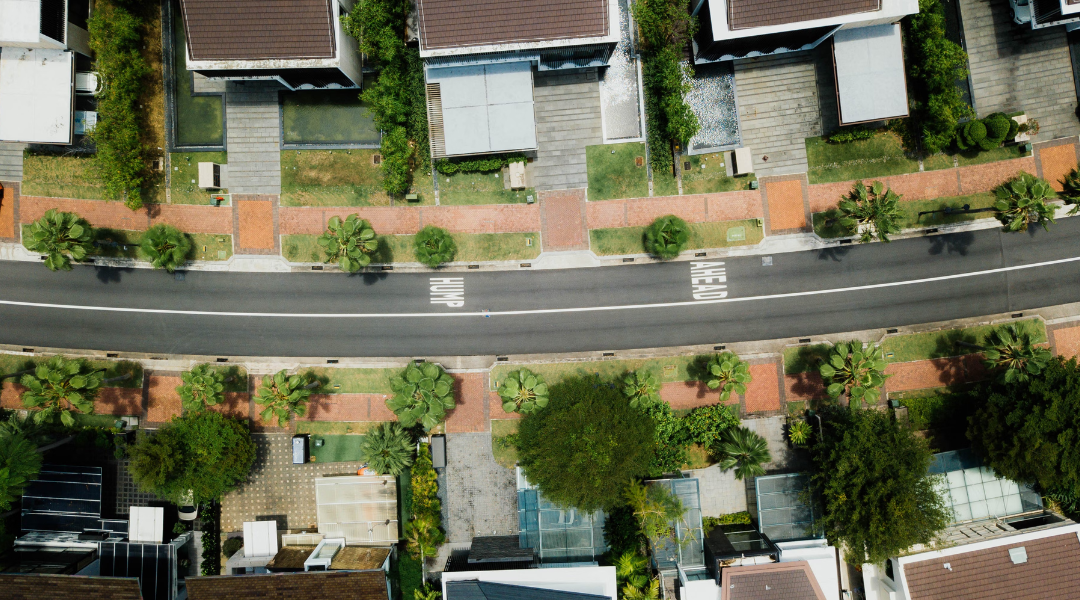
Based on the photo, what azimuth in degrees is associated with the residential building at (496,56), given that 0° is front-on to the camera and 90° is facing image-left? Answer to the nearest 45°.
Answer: approximately 0°

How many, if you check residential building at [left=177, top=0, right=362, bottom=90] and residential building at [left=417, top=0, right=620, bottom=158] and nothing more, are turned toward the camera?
2

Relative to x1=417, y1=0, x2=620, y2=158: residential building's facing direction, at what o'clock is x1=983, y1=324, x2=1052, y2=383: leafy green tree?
The leafy green tree is roughly at 9 o'clock from the residential building.

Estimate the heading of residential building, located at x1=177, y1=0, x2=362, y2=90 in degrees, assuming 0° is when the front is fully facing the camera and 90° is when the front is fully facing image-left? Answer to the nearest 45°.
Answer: approximately 0°

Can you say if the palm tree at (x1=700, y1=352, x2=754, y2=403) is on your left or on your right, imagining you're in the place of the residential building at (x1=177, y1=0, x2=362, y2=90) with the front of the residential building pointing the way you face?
on your left

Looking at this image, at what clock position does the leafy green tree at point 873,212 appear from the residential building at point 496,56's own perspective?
The leafy green tree is roughly at 9 o'clock from the residential building.

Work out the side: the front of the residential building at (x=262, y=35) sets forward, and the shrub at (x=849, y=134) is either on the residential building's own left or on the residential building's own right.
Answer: on the residential building's own left
